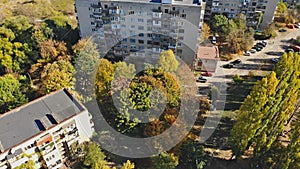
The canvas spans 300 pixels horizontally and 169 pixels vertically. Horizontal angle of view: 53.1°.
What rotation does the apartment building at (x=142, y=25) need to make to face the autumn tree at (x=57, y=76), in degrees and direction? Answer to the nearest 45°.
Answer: approximately 45° to its right

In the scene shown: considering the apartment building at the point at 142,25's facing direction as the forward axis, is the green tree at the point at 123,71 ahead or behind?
ahead

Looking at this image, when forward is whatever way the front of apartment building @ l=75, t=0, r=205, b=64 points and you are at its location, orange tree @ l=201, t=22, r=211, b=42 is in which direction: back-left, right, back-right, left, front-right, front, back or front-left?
back-left

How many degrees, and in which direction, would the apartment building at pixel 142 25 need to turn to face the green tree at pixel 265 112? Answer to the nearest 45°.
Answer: approximately 45° to its left

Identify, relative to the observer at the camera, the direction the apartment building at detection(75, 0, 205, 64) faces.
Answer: facing the viewer

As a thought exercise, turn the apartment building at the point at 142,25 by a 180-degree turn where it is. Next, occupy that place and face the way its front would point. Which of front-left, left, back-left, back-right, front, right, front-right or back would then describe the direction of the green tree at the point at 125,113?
back

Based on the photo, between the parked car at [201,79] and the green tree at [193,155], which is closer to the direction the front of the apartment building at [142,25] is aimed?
the green tree

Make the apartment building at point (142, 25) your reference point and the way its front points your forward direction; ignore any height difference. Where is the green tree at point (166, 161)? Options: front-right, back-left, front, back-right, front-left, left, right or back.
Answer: front

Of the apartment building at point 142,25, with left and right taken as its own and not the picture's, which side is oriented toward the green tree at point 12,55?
right

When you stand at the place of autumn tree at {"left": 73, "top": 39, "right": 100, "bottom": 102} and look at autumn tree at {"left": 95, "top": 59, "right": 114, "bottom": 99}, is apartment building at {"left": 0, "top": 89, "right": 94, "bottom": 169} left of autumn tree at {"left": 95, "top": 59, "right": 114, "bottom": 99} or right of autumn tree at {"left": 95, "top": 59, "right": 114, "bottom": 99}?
right

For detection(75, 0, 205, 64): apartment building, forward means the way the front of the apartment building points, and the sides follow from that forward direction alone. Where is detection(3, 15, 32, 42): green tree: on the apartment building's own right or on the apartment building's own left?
on the apartment building's own right

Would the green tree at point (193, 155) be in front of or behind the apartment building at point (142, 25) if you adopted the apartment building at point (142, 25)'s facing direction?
in front

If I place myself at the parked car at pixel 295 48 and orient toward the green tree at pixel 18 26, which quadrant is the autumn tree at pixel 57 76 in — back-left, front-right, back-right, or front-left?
front-left

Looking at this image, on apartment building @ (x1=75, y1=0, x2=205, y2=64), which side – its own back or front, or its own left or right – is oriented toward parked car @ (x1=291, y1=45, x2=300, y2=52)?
left

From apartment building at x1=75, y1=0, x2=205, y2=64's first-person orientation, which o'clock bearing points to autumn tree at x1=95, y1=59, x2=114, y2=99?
The autumn tree is roughly at 1 o'clock from the apartment building.

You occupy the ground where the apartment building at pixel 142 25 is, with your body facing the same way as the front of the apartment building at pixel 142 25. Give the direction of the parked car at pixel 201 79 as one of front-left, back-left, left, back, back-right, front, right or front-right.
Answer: left
